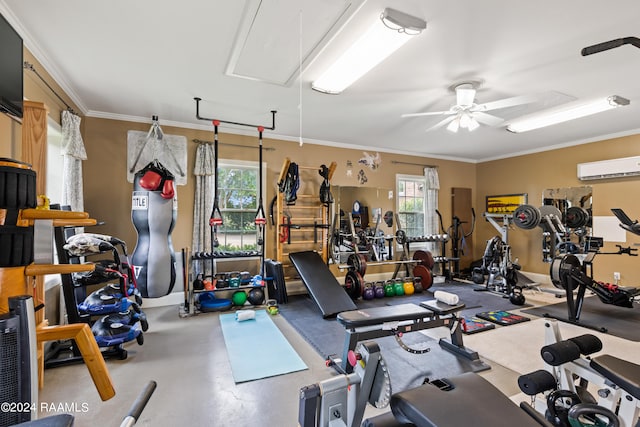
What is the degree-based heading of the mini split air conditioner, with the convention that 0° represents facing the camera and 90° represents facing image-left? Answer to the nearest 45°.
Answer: approximately 45°

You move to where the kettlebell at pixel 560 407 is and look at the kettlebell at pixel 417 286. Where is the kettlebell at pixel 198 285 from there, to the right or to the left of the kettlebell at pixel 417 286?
left

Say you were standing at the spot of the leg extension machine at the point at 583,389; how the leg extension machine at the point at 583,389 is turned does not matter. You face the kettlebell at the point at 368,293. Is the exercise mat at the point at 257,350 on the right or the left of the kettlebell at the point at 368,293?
left

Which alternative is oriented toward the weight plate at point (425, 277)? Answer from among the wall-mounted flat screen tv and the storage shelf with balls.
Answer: the wall-mounted flat screen tv

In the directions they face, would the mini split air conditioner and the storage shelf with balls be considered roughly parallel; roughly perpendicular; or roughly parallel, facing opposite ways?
roughly perpendicular

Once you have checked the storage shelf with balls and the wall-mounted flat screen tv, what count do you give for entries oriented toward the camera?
1

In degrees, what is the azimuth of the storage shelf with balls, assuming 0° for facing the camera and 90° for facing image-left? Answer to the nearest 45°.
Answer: approximately 0°

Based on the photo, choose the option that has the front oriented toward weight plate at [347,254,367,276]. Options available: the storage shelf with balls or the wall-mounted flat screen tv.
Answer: the wall-mounted flat screen tv

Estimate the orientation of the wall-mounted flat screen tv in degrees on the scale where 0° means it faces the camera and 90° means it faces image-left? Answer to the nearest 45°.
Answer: approximately 270°
